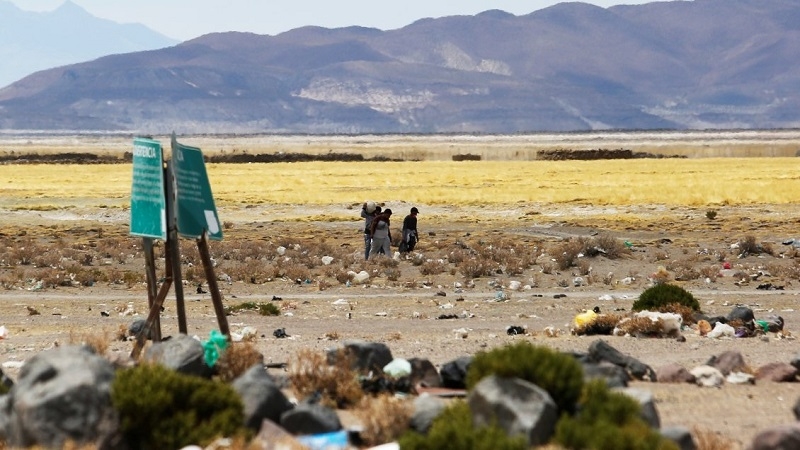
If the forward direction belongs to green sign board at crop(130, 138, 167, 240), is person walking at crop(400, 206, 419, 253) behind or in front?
behind

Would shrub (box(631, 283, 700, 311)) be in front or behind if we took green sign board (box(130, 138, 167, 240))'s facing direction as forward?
behind

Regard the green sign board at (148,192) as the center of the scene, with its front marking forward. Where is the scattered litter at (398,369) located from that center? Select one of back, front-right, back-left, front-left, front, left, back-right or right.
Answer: left

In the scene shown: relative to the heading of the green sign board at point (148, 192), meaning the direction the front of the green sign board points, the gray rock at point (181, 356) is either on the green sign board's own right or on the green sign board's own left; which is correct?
on the green sign board's own left

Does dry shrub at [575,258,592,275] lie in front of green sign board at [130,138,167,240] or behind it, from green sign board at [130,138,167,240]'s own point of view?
behind

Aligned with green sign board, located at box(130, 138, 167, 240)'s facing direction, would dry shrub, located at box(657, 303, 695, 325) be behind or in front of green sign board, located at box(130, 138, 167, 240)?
behind

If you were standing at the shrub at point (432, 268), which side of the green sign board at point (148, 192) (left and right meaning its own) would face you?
back

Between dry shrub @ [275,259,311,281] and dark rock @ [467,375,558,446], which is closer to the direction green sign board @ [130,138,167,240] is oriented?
the dark rock

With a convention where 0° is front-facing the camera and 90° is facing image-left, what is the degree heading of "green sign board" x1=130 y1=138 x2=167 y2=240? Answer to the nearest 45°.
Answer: approximately 45°

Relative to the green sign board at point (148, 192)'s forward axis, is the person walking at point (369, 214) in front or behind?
behind

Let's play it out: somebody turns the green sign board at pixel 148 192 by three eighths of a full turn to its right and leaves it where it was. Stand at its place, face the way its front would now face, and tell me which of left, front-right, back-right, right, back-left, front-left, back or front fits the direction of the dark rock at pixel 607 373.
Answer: back-right
